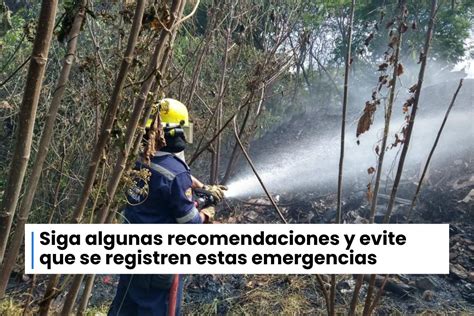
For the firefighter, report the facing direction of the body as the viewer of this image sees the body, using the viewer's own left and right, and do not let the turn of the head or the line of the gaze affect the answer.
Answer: facing away from the viewer and to the right of the viewer

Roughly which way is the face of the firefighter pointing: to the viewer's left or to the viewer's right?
to the viewer's right

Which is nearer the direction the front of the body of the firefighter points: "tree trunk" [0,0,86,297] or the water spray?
the water spray

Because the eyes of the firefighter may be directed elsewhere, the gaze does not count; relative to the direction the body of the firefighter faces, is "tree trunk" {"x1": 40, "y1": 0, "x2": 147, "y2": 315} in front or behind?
behind
